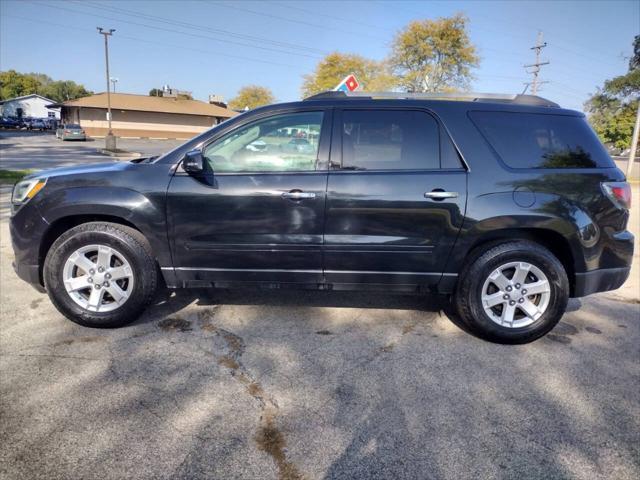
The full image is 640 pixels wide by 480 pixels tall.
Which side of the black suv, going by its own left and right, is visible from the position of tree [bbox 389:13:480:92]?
right

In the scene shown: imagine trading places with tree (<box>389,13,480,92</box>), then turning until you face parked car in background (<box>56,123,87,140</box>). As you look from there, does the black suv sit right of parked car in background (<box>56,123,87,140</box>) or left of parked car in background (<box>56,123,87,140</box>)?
left

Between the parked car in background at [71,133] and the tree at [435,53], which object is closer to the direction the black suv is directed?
the parked car in background

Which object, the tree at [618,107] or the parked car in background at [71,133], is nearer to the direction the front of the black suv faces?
the parked car in background

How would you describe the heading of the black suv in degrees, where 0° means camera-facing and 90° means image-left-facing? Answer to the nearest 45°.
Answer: approximately 90°

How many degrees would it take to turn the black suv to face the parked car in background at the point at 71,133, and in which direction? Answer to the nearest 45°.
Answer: approximately 45° to its right

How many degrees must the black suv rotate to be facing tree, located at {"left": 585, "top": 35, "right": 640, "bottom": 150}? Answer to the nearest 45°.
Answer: approximately 135° to its right
